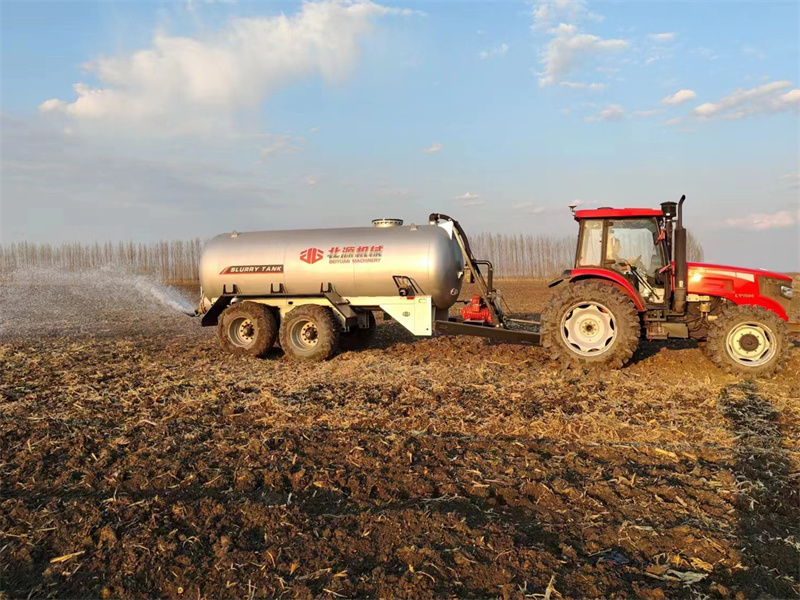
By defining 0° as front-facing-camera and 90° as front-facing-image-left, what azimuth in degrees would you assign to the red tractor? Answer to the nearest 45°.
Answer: approximately 270°
